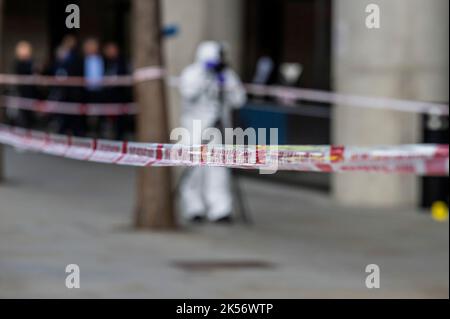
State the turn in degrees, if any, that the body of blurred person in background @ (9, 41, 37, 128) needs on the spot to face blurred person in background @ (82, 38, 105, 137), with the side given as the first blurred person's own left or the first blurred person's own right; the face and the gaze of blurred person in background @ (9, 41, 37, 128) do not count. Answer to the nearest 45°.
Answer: approximately 45° to the first blurred person's own left

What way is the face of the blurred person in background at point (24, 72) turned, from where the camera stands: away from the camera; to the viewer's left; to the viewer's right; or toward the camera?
toward the camera

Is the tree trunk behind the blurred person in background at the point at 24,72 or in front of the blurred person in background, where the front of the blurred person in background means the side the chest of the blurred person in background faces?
in front

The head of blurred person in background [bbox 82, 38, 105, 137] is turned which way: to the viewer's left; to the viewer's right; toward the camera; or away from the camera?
toward the camera

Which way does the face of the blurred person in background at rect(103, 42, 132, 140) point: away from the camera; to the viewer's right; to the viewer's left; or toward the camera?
toward the camera

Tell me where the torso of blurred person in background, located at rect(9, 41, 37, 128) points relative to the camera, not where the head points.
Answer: toward the camera
